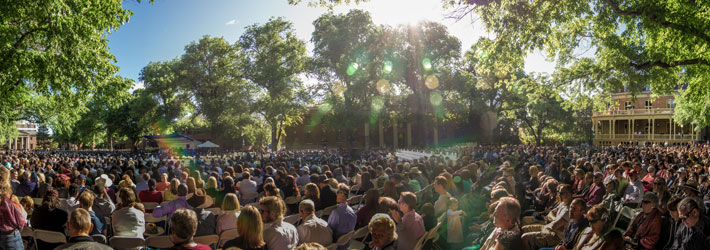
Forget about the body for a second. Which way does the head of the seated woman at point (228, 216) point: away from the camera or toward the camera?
away from the camera

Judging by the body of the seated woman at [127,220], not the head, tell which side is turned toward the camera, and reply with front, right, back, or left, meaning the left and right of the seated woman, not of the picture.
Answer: back

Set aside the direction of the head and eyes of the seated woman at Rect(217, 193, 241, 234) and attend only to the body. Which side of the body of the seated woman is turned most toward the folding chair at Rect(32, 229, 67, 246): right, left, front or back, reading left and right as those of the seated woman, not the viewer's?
left

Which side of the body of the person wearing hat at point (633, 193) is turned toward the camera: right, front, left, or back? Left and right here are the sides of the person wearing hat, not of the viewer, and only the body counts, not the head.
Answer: left

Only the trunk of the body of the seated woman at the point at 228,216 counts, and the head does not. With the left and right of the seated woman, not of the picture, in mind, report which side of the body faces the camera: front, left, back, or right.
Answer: back

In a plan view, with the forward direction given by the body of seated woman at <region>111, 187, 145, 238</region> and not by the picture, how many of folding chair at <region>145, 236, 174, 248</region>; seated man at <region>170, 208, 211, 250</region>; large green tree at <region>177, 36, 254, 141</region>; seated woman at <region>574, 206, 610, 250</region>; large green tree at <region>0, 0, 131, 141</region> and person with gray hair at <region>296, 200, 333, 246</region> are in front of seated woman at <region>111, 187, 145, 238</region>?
2

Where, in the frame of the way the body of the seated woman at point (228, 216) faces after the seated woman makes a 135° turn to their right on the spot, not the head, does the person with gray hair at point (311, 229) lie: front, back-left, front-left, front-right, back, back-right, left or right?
front

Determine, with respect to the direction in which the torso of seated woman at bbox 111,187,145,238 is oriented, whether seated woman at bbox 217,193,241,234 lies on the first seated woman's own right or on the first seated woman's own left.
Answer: on the first seated woman's own right

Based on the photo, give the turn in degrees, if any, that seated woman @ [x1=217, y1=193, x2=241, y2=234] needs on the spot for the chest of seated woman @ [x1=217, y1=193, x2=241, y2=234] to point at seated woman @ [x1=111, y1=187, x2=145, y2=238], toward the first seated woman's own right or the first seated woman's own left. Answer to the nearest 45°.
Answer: approximately 90° to the first seated woman's own left

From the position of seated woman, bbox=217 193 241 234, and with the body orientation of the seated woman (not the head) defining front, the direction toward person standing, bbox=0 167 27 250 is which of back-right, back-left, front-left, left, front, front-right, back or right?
left

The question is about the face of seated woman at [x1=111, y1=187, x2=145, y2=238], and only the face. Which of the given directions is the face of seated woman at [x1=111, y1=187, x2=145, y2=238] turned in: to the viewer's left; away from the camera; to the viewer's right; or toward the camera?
away from the camera

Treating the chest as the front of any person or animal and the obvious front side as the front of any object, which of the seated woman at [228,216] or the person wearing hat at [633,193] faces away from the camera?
the seated woman
